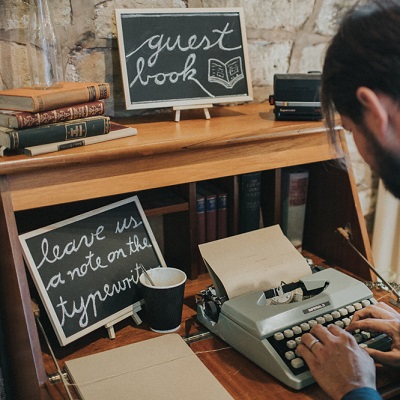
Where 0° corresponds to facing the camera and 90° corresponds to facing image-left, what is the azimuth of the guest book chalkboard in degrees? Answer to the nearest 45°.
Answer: approximately 0°

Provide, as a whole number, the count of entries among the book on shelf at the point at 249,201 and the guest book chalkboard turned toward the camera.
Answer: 2

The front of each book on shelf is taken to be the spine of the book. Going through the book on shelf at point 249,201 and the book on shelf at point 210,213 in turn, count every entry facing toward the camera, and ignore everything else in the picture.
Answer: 2

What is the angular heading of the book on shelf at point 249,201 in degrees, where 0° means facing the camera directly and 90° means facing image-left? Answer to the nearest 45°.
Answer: approximately 0°
